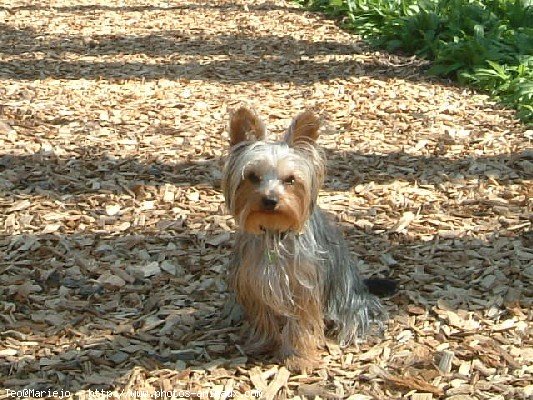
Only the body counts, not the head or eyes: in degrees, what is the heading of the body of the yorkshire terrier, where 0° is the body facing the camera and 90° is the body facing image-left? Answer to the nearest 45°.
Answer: approximately 45°
